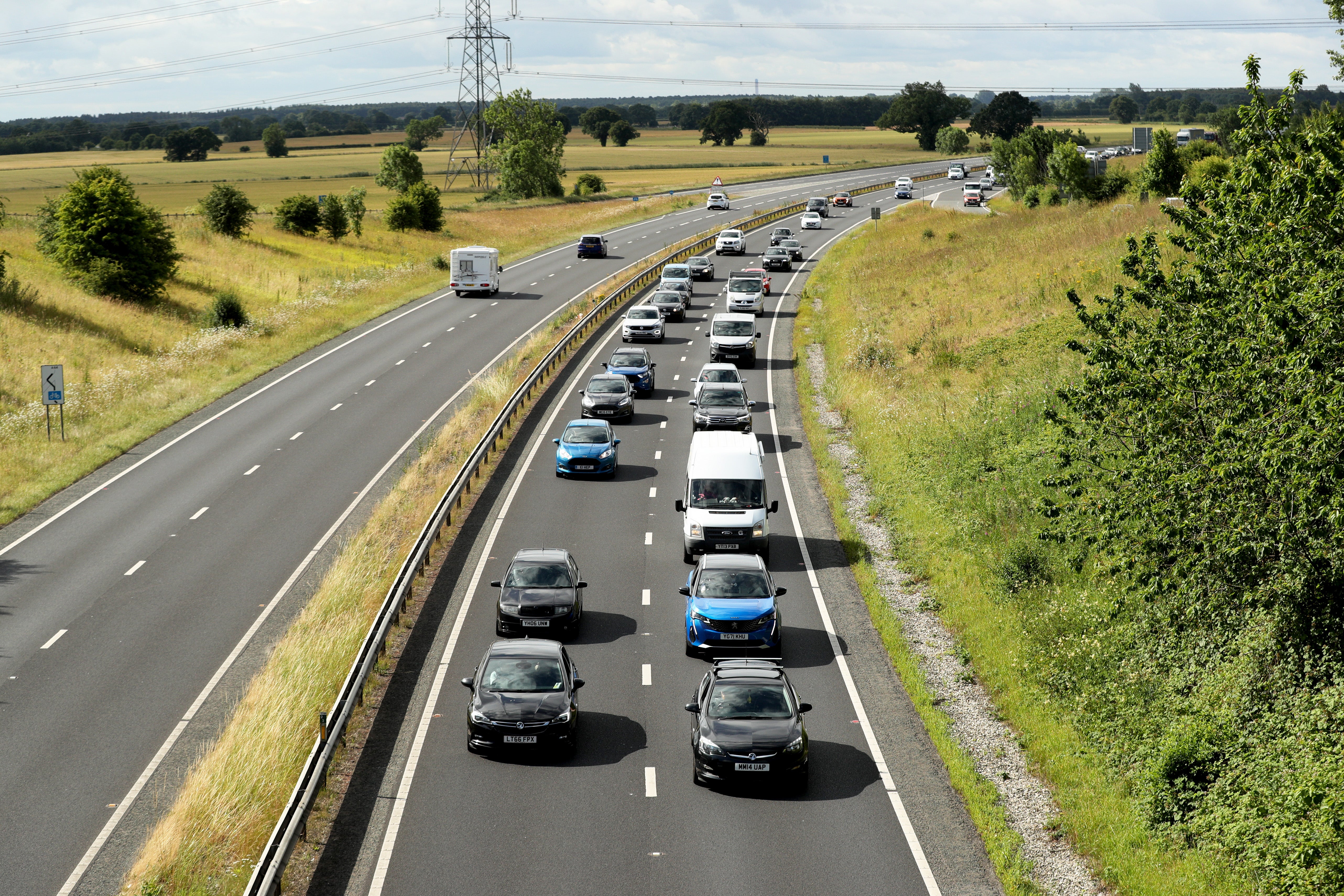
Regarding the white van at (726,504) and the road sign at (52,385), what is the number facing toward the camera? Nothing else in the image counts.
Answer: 2

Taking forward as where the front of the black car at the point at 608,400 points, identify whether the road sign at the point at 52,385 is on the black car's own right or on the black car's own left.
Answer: on the black car's own right

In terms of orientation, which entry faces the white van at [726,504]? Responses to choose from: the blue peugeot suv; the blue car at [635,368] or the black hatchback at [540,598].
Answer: the blue car

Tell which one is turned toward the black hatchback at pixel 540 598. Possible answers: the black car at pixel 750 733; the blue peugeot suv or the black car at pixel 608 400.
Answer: the black car at pixel 608 400

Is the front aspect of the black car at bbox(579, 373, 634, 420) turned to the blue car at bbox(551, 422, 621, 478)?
yes

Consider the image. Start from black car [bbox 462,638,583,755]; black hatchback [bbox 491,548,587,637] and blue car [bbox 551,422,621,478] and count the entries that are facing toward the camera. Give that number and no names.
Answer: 3

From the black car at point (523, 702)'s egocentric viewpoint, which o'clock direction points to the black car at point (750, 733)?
the black car at point (750, 733) is roughly at 10 o'clock from the black car at point (523, 702).

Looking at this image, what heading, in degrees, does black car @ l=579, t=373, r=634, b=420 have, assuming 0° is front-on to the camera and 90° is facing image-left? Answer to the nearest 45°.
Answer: approximately 0°

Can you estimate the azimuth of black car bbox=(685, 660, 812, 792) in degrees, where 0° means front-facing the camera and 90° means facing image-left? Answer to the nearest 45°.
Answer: approximately 0°

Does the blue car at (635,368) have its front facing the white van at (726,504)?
yes
